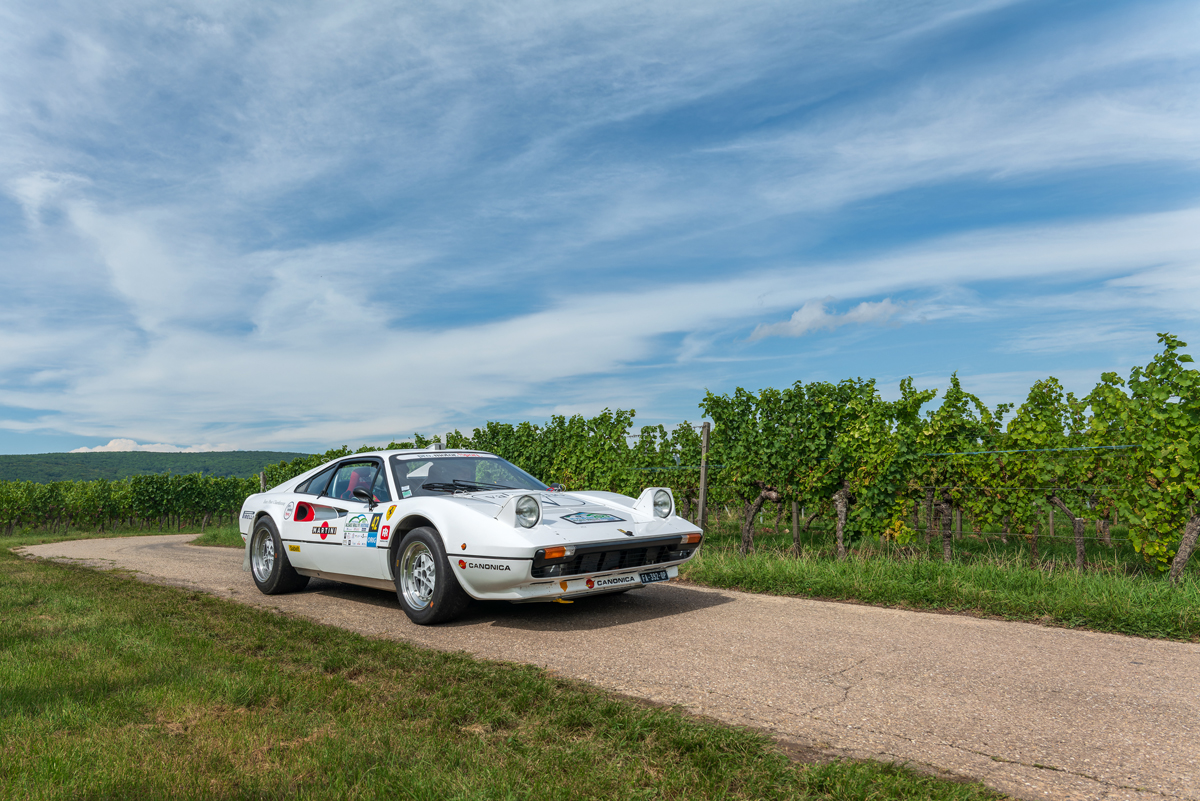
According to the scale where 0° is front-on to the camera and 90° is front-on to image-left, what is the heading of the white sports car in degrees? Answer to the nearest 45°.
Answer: approximately 315°

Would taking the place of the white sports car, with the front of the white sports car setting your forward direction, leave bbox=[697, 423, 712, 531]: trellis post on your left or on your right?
on your left
